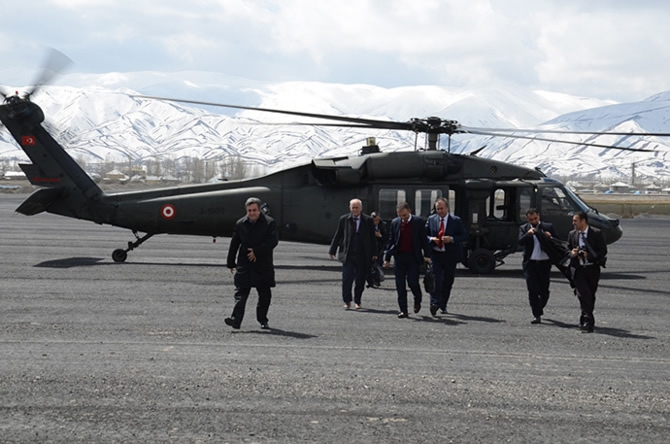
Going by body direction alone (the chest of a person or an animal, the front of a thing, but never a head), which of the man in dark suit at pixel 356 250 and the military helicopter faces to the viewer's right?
the military helicopter

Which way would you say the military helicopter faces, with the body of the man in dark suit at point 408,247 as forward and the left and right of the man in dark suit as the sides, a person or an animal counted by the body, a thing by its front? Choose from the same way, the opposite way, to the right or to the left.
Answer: to the left

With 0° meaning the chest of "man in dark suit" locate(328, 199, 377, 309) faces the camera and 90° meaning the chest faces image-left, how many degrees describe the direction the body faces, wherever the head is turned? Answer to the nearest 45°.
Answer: approximately 0°

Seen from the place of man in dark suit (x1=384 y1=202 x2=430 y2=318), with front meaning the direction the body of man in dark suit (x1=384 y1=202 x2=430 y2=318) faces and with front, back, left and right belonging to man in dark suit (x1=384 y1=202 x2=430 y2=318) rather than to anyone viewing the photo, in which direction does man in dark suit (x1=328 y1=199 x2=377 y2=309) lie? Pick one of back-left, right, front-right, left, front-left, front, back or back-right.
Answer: back-right

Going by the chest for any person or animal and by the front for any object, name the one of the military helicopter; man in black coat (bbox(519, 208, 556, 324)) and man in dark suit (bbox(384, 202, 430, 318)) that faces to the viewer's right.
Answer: the military helicopter

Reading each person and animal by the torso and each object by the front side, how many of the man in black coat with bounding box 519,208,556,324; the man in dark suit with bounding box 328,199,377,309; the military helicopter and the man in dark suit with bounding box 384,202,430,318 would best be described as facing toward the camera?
3

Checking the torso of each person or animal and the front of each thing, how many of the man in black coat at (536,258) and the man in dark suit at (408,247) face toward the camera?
2

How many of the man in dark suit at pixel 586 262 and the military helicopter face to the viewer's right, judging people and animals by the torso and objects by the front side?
1

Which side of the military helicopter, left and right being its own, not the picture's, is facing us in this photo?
right

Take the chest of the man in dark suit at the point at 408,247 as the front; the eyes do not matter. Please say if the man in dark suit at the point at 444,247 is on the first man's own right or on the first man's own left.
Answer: on the first man's own left

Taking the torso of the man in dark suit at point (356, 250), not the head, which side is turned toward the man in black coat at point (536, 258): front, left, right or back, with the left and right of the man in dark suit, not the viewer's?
left
